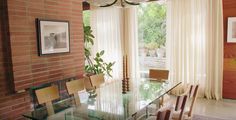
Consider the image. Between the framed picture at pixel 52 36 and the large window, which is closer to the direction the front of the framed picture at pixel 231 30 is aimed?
the framed picture

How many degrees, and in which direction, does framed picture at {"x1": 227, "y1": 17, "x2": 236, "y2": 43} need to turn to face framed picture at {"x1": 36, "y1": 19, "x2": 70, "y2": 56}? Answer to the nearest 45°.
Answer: approximately 45° to its right

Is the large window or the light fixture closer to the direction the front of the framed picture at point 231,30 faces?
the light fixture

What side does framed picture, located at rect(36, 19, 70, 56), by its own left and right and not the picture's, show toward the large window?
left

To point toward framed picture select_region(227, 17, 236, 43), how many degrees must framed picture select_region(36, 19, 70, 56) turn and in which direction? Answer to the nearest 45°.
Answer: approximately 45° to its left

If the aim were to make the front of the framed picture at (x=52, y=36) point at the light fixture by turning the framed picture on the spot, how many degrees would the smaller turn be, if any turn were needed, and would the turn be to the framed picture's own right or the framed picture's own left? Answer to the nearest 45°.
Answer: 0° — it already faces it

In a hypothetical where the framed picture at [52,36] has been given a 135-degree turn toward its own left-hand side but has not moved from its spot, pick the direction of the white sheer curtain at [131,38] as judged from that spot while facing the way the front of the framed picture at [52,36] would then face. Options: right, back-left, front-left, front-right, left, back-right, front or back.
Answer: front-right

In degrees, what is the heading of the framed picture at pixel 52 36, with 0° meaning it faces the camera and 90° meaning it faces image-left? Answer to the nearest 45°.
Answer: approximately 315°

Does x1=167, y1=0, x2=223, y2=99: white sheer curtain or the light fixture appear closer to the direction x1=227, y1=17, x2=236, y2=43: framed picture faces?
the light fixture

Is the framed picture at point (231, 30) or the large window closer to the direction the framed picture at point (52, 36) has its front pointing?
the framed picture

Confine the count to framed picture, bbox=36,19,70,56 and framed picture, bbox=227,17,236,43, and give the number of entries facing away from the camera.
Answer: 0
